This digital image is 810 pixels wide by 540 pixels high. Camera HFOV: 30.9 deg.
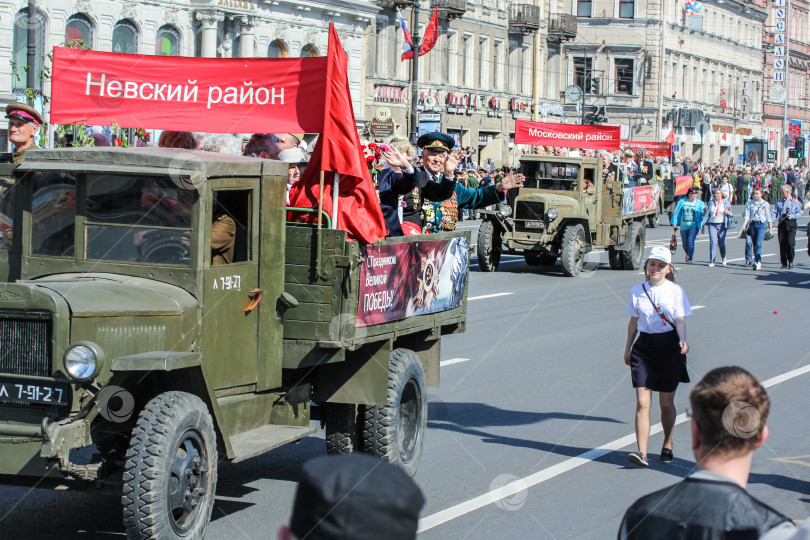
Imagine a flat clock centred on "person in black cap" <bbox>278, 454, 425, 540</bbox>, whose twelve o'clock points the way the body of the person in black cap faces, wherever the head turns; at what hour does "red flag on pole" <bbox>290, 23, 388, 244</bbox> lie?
The red flag on pole is roughly at 12 o'clock from the person in black cap.

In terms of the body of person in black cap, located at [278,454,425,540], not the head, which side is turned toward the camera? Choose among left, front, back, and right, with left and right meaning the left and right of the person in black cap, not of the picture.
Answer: back

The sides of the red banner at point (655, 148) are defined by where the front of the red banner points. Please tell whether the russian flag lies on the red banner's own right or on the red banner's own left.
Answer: on the red banner's own right

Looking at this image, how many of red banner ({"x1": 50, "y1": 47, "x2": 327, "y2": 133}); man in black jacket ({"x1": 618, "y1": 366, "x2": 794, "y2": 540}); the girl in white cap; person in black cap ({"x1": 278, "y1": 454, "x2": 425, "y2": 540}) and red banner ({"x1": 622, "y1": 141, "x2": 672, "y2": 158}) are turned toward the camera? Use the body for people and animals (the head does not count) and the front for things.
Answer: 3

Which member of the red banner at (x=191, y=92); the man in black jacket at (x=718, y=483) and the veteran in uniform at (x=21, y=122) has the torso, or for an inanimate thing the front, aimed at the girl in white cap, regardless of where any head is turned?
the man in black jacket

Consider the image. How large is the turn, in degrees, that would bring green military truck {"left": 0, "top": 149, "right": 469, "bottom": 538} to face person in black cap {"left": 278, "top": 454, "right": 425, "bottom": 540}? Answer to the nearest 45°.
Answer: approximately 45° to its left

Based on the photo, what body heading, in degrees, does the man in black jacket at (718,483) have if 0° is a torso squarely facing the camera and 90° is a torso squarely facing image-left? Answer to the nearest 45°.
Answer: approximately 180°

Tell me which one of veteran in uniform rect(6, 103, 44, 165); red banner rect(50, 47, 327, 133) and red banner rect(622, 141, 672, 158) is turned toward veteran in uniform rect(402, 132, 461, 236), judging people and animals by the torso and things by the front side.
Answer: red banner rect(622, 141, 672, 158)

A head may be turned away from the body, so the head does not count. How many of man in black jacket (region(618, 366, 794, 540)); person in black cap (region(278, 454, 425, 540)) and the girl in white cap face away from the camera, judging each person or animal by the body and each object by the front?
2
